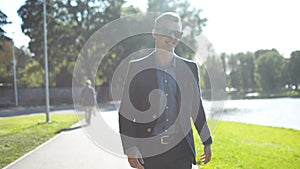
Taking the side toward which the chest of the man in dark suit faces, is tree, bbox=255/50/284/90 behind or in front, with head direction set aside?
behind

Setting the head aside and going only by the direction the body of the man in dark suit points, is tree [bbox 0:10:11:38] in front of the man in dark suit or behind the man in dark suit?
behind

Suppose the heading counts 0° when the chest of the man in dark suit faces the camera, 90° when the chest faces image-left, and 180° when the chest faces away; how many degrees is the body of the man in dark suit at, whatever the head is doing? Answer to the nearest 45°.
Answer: approximately 0°

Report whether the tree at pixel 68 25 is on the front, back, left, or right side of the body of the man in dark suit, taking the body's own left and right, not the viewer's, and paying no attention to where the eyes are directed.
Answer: back
